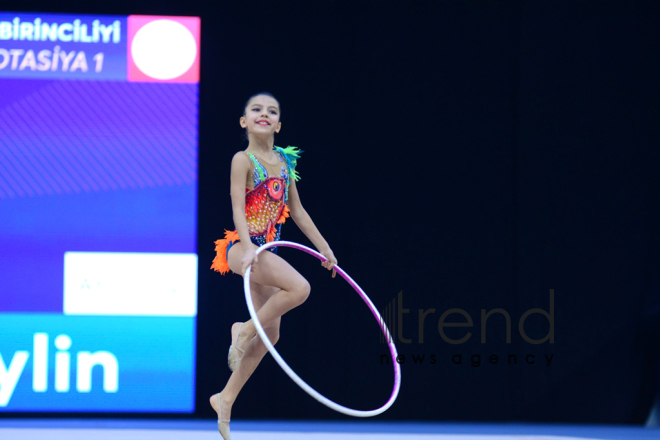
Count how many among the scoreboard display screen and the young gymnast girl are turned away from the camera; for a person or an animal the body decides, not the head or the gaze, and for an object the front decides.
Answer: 0

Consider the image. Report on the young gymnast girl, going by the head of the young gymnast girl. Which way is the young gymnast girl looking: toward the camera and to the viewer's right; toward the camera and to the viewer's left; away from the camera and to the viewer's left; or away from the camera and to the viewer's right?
toward the camera and to the viewer's right

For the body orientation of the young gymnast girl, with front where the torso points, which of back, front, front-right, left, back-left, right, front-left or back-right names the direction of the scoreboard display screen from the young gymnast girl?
back

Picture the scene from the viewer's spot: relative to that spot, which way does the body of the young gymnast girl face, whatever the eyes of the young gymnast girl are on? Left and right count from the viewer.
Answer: facing the viewer and to the right of the viewer

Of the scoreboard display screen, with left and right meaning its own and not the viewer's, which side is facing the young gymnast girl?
front
